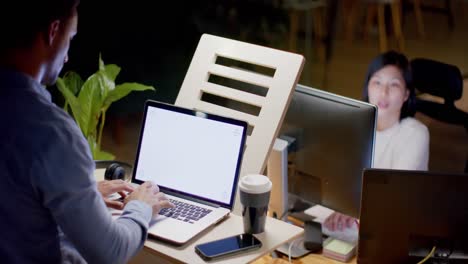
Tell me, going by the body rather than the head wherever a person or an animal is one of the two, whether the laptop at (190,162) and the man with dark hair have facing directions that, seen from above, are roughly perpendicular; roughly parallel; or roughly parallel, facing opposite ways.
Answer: roughly parallel, facing opposite ways

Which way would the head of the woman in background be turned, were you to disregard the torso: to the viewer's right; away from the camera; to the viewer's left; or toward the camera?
toward the camera

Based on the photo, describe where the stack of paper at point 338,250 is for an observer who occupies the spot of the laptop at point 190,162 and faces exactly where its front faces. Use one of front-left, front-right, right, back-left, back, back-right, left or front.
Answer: back-left

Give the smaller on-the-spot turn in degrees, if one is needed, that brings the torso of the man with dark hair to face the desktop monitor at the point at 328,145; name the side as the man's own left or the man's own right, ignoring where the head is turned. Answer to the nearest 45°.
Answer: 0° — they already face it

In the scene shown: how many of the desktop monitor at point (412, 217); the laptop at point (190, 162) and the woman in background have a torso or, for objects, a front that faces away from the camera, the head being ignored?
1

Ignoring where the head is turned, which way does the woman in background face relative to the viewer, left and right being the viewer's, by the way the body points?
facing the viewer and to the left of the viewer

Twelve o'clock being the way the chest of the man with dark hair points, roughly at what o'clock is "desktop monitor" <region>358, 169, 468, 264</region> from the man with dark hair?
The desktop monitor is roughly at 1 o'clock from the man with dark hair.

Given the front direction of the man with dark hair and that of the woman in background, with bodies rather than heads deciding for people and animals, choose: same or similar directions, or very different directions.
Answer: very different directions

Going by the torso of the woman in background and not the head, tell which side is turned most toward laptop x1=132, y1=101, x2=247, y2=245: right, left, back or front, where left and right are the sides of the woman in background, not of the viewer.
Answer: front

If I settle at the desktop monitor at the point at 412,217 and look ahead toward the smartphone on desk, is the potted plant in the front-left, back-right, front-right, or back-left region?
front-right

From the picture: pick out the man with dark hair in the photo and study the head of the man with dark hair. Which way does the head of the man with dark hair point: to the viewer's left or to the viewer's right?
to the viewer's right

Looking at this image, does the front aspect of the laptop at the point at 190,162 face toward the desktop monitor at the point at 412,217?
no

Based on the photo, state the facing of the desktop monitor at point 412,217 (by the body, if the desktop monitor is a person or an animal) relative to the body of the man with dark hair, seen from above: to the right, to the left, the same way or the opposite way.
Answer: the same way

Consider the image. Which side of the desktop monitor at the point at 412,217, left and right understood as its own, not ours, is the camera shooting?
back

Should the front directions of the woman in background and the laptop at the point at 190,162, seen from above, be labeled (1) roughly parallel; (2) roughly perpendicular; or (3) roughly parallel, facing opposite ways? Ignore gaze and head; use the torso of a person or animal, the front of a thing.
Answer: roughly parallel

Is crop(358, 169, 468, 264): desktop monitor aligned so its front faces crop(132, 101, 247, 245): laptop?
no

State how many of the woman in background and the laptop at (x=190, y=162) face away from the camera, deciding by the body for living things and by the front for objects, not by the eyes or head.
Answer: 0

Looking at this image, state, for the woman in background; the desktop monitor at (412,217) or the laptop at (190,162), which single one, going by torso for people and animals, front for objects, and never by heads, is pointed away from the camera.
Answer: the desktop monitor

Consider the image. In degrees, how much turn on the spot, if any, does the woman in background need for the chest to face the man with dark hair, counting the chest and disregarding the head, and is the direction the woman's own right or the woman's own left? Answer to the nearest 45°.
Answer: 0° — they already face them

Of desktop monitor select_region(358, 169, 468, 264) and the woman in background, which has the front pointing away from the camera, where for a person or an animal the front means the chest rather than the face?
the desktop monitor
